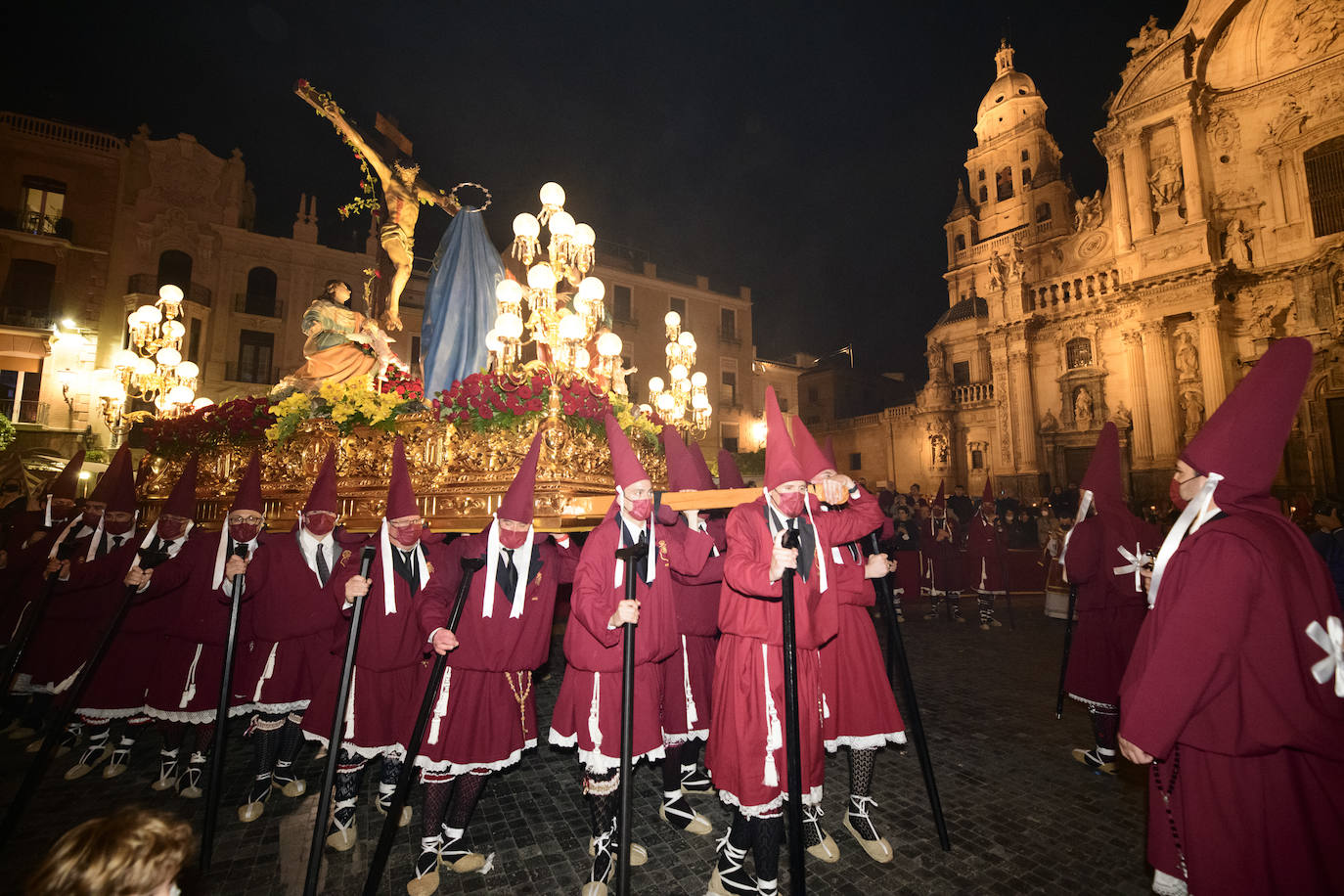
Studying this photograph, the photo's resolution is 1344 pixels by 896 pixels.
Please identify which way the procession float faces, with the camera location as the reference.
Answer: facing the viewer and to the right of the viewer

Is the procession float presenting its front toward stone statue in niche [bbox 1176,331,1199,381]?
no

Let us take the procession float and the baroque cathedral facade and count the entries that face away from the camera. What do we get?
0

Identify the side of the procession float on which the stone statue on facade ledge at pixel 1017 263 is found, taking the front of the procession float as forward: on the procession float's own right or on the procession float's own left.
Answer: on the procession float's own left

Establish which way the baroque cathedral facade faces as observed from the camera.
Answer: facing the viewer and to the left of the viewer

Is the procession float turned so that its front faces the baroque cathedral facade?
no

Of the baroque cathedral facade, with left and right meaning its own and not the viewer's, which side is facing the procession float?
front
